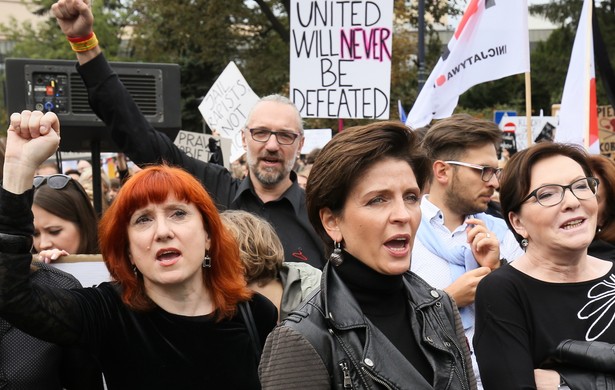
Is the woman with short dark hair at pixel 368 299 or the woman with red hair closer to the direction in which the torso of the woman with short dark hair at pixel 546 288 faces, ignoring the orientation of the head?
the woman with short dark hair

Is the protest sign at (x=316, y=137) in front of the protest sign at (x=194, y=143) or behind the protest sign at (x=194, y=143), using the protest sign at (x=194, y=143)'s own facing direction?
behind

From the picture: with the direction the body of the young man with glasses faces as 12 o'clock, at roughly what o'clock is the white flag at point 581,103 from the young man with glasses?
The white flag is roughly at 8 o'clock from the young man with glasses.

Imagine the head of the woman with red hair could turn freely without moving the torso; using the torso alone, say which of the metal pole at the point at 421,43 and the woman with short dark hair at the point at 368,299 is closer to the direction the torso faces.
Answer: the woman with short dark hair

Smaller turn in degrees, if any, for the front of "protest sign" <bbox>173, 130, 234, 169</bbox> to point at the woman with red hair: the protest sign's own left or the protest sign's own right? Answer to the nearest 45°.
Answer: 0° — it already faces them

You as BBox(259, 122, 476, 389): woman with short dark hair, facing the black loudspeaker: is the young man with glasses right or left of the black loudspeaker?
right
